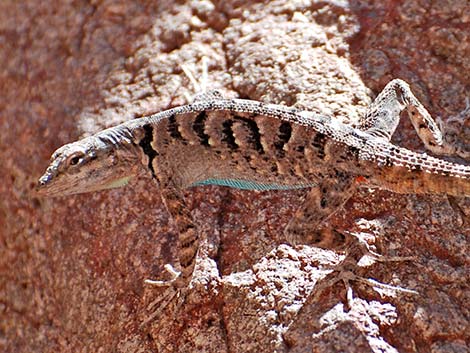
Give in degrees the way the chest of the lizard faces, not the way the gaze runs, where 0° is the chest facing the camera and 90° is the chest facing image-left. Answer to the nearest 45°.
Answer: approximately 90°
